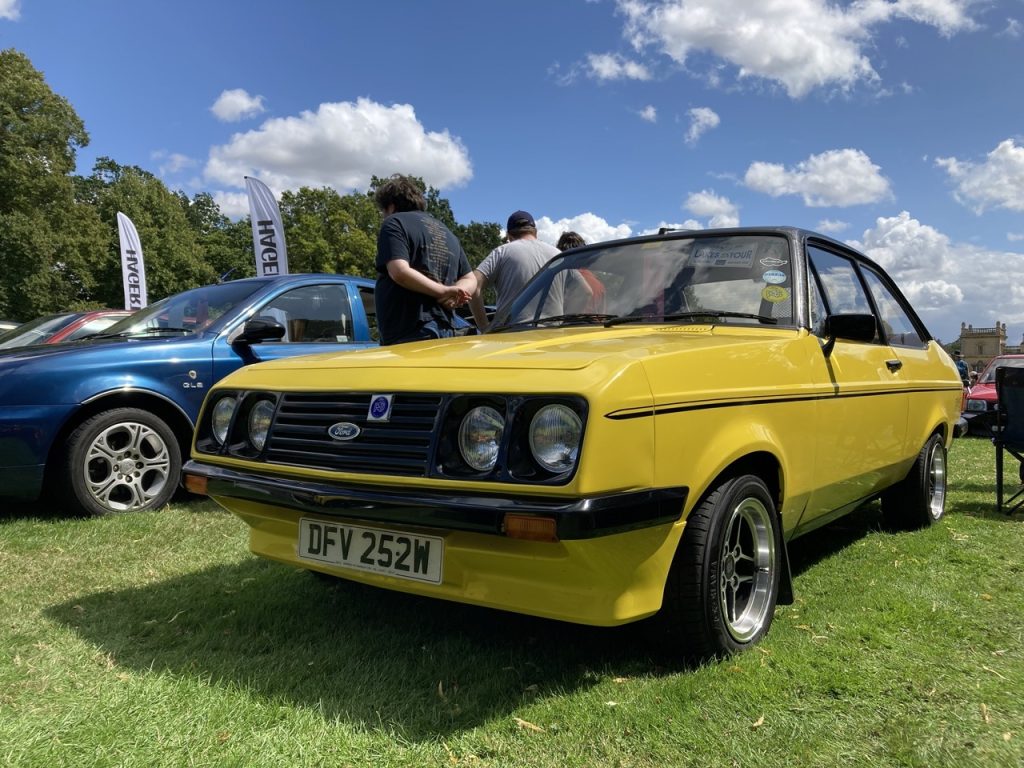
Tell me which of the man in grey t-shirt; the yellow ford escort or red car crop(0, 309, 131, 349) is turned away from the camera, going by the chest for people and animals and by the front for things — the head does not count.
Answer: the man in grey t-shirt

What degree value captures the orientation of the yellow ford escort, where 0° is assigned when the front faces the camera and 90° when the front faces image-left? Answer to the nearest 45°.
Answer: approximately 45°

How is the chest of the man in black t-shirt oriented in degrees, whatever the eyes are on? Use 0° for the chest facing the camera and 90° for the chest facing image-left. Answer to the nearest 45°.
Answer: approximately 135°

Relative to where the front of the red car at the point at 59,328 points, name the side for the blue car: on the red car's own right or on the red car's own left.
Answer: on the red car's own left

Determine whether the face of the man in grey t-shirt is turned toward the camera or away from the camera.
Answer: away from the camera

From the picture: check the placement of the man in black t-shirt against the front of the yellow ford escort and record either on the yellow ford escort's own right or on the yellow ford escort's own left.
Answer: on the yellow ford escort's own right

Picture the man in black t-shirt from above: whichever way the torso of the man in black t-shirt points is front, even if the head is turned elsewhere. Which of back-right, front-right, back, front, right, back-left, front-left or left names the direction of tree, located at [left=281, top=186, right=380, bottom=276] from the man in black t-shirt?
front-right

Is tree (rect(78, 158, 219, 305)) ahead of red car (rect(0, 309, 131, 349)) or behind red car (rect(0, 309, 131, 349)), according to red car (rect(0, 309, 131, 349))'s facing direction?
behind

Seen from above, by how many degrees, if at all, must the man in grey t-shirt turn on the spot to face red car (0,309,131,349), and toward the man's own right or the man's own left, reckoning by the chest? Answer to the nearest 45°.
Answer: approximately 45° to the man's own left

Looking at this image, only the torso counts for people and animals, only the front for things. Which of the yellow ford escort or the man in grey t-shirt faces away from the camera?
the man in grey t-shirt

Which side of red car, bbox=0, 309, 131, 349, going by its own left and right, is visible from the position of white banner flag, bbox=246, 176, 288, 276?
back

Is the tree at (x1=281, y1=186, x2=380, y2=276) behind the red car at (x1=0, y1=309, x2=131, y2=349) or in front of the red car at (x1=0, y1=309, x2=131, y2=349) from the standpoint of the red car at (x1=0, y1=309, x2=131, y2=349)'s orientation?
behind

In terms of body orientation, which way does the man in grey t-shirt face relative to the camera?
away from the camera

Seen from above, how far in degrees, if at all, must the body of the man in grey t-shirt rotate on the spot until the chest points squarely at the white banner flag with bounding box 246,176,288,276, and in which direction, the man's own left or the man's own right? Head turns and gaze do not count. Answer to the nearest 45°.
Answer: approximately 45° to the man's own left

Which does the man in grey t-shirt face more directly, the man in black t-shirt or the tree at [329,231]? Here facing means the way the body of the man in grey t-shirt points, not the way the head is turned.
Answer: the tree

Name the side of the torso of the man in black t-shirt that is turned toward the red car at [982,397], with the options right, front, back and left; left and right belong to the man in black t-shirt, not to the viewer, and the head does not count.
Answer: right

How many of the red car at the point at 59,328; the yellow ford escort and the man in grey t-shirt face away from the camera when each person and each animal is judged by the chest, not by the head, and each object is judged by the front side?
1

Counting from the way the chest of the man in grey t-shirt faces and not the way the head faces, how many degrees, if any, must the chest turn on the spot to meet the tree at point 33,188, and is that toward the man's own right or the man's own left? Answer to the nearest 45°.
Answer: approximately 45° to the man's own left

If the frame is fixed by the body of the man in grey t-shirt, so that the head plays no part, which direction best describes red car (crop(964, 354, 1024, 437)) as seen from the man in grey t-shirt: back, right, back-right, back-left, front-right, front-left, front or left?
front-right

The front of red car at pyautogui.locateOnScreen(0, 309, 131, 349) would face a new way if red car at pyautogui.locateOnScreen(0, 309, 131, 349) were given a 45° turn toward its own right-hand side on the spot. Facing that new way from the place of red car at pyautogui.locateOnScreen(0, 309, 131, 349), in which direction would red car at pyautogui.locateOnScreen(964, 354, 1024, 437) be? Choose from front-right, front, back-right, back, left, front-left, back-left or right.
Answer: back
